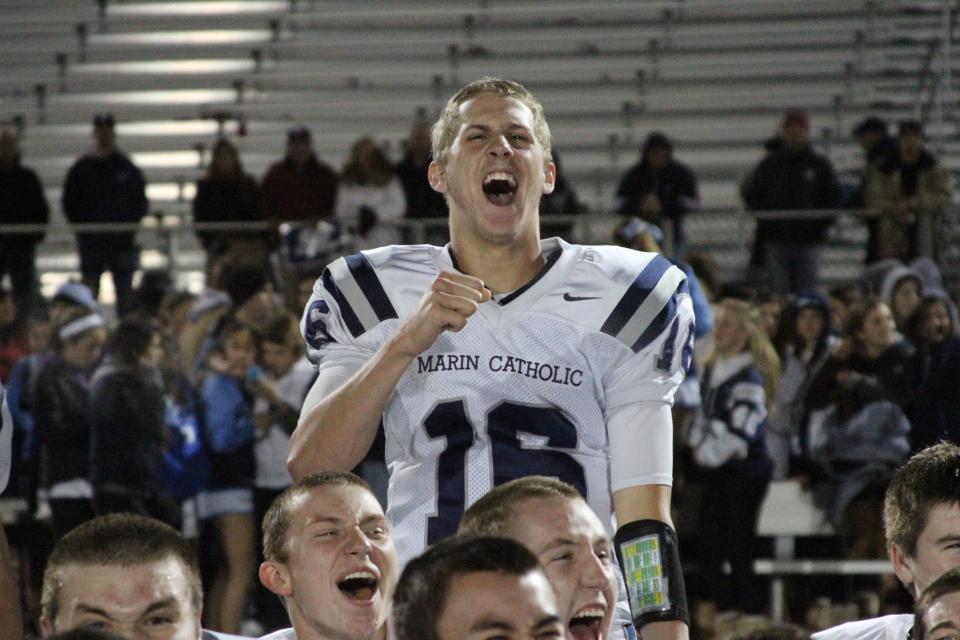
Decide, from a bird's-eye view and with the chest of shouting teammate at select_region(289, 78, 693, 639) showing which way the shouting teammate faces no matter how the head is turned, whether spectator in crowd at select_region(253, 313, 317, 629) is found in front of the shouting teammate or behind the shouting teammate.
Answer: behind

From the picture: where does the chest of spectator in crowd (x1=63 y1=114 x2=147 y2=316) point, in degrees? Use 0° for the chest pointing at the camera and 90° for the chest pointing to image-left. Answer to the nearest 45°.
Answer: approximately 0°

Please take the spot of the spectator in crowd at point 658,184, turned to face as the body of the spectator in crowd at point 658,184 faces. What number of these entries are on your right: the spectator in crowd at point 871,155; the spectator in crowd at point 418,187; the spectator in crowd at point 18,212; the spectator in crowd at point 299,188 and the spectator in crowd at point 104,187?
4

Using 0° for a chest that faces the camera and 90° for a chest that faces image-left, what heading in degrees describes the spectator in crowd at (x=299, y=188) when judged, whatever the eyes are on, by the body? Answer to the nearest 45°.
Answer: approximately 0°

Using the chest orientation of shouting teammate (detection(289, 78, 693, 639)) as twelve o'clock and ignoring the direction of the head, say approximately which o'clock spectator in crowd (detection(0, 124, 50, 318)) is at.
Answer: The spectator in crowd is roughly at 5 o'clock from the shouting teammate.
